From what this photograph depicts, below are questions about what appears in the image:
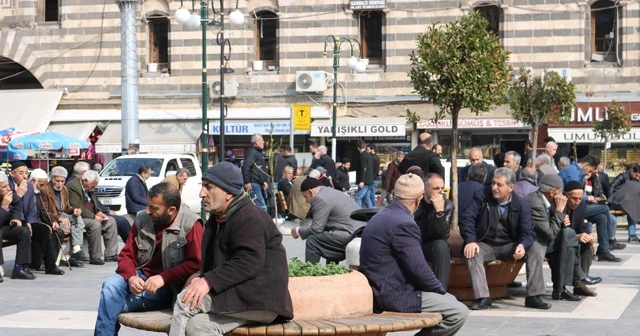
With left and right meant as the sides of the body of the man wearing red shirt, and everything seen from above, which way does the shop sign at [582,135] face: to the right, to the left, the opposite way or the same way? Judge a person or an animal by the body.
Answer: the same way

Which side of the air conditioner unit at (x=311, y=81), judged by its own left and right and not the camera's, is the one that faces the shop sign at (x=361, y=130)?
left

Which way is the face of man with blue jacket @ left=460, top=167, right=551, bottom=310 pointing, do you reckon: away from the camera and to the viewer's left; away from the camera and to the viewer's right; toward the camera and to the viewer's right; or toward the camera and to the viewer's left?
toward the camera and to the viewer's left

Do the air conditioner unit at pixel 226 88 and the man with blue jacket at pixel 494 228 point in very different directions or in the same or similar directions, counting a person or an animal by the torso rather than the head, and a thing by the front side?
same or similar directions

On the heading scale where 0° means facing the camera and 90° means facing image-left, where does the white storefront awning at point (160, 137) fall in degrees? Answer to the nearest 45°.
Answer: approximately 0°

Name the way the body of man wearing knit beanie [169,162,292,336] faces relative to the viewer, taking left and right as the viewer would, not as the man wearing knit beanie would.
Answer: facing to the left of the viewer

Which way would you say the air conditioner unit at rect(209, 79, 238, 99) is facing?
toward the camera

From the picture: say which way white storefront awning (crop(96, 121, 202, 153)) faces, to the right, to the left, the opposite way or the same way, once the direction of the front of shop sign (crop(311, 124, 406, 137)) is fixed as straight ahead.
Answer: the same way

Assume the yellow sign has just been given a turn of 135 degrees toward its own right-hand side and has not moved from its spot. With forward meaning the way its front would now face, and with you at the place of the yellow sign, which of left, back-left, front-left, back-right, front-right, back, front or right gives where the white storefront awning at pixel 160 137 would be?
front

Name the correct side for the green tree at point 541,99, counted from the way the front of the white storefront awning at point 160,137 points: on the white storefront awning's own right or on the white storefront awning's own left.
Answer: on the white storefront awning's own left

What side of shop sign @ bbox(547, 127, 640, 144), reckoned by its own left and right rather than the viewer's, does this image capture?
front

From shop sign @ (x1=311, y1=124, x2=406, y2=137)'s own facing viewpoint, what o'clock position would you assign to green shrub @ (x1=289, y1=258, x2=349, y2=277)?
The green shrub is roughly at 12 o'clock from the shop sign.

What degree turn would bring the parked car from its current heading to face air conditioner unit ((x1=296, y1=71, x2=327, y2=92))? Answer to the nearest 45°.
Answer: approximately 180°

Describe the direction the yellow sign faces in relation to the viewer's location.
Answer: facing the viewer

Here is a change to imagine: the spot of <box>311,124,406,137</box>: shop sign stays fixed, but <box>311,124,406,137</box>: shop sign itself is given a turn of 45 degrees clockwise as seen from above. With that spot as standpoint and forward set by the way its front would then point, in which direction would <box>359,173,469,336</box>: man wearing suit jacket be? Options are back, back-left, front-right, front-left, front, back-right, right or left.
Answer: front-left
